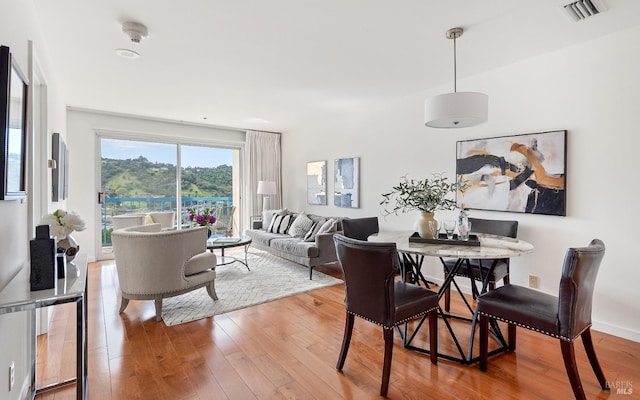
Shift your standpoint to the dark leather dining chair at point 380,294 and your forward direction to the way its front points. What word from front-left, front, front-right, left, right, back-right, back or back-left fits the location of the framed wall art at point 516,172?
front

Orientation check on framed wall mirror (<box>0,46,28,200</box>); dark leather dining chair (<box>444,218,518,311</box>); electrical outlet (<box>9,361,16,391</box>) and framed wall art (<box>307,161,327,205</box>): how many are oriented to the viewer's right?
2

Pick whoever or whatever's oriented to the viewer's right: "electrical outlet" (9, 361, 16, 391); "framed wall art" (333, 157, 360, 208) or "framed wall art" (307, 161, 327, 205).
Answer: the electrical outlet

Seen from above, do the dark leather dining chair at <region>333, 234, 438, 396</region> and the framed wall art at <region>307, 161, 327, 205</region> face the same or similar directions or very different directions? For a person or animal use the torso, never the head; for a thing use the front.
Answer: very different directions

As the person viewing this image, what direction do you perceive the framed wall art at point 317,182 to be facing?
facing the viewer and to the left of the viewer

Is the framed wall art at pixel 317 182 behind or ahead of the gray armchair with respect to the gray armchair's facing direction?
ahead

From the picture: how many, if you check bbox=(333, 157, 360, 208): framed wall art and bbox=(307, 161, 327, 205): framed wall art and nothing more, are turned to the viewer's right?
0

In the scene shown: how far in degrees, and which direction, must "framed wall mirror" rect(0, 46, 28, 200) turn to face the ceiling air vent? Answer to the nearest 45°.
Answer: approximately 45° to its right

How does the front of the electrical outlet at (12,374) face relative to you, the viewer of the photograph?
facing to the right of the viewer

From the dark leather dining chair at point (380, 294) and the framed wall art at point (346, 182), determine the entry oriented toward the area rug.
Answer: the framed wall art

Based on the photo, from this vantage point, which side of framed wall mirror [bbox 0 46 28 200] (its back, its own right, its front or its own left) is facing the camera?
right
